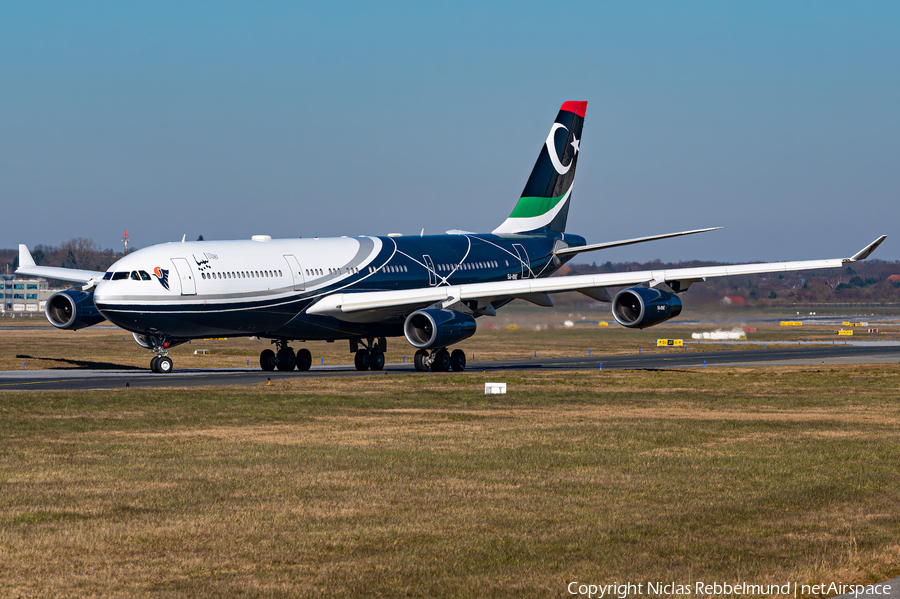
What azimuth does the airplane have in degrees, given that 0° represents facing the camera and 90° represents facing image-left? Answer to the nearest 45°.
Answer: approximately 45°
